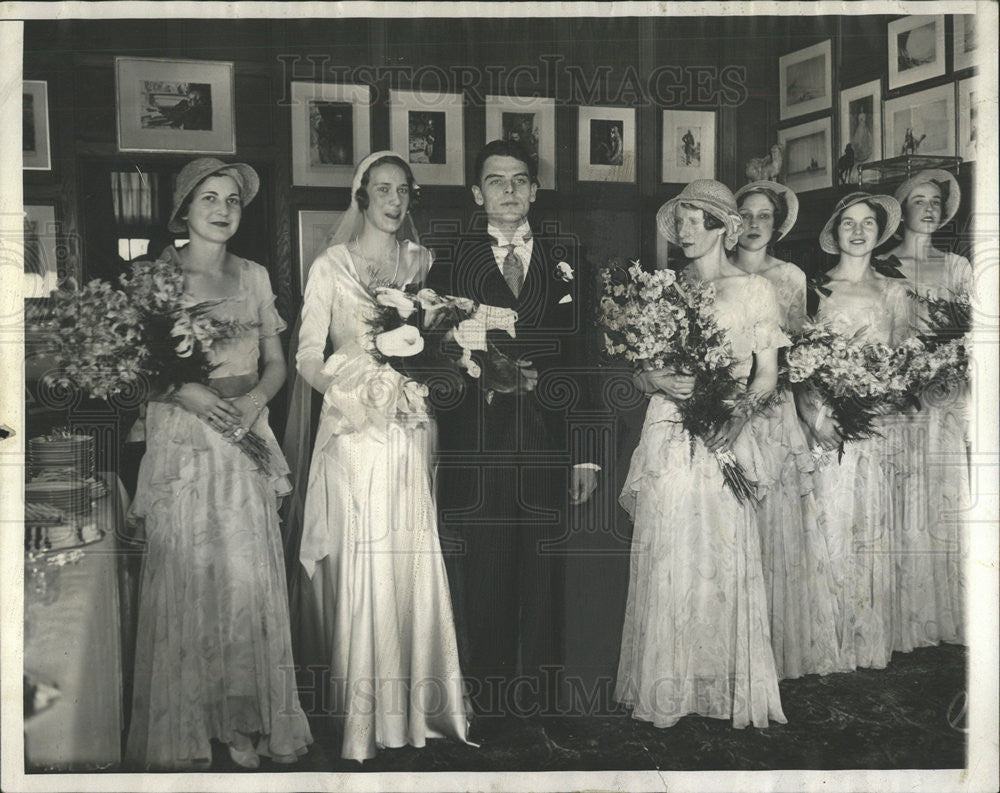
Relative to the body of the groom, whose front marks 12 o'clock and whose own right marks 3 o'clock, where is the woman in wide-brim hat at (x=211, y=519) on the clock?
The woman in wide-brim hat is roughly at 3 o'clock from the groom.

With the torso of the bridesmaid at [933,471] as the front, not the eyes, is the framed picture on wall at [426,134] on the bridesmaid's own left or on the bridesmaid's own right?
on the bridesmaid's own right

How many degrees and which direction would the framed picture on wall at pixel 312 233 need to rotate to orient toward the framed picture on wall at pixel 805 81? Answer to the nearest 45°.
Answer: approximately 90° to its left

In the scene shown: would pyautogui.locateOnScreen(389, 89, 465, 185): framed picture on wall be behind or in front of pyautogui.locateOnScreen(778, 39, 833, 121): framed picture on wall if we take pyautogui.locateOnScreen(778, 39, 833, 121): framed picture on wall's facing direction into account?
in front

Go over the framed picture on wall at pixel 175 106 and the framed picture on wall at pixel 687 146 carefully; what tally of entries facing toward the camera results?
2

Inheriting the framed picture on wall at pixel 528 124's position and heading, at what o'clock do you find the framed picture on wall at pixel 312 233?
the framed picture on wall at pixel 312 233 is roughly at 3 o'clock from the framed picture on wall at pixel 528 124.

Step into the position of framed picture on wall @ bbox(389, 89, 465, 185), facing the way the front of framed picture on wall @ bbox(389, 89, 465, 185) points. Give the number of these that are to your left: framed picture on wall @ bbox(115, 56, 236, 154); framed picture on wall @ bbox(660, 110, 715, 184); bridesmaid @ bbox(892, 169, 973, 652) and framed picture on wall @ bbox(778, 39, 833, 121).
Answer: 3
